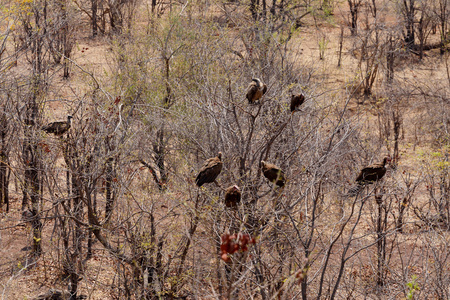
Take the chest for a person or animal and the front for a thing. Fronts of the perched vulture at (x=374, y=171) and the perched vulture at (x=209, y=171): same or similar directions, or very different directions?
same or similar directions

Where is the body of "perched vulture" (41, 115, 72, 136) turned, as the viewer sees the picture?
to the viewer's right

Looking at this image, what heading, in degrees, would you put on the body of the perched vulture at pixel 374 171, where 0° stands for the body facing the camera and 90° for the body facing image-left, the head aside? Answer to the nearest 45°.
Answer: approximately 270°

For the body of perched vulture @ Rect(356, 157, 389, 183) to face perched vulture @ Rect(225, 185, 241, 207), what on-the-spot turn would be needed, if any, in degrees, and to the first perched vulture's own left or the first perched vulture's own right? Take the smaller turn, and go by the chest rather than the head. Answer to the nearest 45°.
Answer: approximately 135° to the first perched vulture's own right

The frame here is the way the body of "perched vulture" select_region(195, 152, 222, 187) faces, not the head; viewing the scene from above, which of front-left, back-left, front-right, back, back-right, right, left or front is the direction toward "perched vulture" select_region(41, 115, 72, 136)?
back-left

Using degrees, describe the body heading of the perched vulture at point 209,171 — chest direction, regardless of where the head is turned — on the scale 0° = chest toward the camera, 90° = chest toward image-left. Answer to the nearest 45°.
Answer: approximately 270°

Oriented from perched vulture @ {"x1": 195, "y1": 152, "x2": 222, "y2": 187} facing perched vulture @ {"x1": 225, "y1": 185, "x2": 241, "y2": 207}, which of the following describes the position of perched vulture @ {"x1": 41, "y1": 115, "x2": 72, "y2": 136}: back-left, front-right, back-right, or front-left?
back-right

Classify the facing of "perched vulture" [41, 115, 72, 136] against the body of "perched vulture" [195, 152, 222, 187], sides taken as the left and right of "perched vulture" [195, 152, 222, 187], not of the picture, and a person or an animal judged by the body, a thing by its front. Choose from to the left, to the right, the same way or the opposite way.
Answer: the same way

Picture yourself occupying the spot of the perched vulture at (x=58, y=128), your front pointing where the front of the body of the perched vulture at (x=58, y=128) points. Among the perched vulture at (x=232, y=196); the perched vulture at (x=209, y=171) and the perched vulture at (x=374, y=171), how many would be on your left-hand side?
0

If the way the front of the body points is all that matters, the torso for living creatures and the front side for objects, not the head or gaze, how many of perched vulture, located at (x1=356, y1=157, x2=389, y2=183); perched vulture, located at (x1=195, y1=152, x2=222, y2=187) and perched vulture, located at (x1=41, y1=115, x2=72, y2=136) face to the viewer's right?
3
